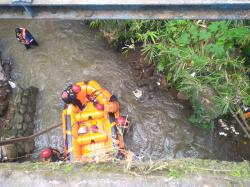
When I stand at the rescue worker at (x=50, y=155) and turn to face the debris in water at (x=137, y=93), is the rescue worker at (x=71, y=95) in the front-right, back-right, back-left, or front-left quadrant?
front-left

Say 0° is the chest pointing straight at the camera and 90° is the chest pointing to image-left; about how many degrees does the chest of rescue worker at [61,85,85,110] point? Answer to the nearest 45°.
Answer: approximately 270°

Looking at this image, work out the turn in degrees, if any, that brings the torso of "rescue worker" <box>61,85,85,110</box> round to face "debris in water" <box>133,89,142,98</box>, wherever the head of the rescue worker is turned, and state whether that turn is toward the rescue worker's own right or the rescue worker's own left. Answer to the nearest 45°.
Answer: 0° — they already face it

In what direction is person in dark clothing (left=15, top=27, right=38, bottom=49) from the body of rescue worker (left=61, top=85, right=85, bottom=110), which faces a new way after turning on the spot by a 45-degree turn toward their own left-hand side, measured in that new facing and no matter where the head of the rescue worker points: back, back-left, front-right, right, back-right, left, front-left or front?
left

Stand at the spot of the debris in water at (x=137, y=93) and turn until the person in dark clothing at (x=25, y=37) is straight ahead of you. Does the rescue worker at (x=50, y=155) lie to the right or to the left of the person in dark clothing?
left
